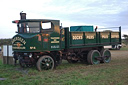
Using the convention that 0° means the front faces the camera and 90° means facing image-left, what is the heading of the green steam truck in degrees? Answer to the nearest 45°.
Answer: approximately 45°
